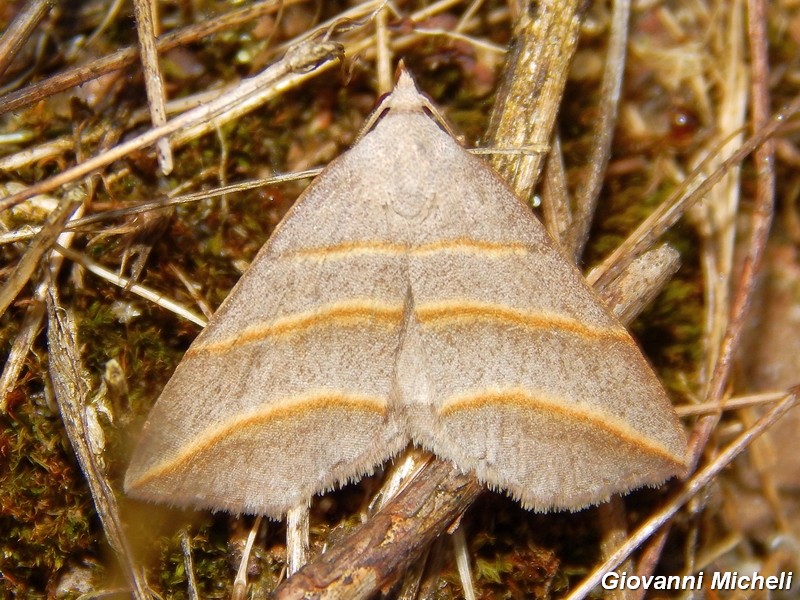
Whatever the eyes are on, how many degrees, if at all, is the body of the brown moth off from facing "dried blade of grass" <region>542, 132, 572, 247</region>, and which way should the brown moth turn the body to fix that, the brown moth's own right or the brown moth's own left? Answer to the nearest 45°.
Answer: approximately 45° to the brown moth's own right

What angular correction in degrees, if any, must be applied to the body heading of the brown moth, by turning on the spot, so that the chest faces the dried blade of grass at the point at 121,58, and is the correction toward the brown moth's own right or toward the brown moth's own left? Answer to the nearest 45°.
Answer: approximately 45° to the brown moth's own left

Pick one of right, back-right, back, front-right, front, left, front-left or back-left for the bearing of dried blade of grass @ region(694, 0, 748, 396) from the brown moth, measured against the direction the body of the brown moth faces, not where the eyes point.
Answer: front-right

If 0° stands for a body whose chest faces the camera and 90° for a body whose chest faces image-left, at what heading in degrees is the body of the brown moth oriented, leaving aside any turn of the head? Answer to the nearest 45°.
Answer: approximately 180°
